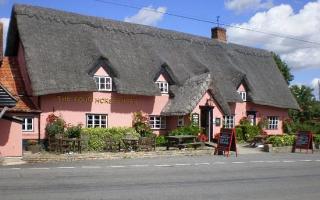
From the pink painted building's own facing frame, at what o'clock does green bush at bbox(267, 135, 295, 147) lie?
The green bush is roughly at 11 o'clock from the pink painted building.

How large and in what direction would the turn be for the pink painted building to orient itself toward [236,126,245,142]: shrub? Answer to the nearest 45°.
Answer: approximately 90° to its left

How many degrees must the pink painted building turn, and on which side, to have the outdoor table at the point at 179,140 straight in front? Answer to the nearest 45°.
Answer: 0° — it already faces it

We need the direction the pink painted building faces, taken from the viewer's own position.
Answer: facing the viewer and to the right of the viewer

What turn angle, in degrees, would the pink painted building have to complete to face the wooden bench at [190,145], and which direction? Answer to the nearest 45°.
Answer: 0° — it already faces it
